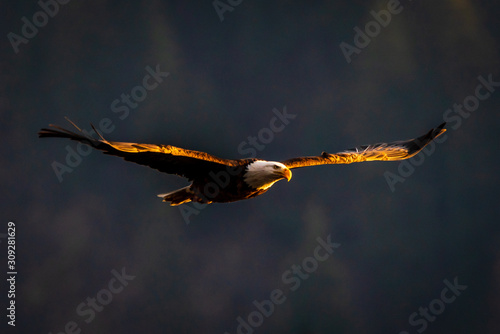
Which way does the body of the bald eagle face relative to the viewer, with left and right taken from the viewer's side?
facing the viewer and to the right of the viewer
